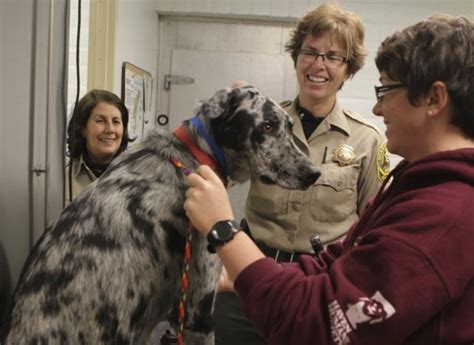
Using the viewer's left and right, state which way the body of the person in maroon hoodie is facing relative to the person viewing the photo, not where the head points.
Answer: facing to the left of the viewer

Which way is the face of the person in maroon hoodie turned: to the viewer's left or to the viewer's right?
to the viewer's left

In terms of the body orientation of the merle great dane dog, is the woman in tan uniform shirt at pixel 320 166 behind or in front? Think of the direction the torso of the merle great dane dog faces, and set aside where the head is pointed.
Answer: in front

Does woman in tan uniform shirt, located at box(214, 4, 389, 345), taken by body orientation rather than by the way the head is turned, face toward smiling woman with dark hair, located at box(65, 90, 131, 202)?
no

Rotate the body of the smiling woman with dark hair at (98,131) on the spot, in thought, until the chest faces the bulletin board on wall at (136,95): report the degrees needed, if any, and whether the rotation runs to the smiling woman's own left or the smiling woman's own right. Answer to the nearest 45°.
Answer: approximately 135° to the smiling woman's own left

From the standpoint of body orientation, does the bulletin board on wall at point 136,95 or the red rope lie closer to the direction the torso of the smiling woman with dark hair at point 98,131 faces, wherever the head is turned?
the red rope

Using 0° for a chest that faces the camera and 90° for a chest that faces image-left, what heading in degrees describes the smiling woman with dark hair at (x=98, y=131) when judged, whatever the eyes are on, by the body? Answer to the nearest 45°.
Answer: approximately 315°

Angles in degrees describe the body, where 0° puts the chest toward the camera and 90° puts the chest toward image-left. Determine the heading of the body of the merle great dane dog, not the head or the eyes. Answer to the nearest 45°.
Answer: approximately 270°

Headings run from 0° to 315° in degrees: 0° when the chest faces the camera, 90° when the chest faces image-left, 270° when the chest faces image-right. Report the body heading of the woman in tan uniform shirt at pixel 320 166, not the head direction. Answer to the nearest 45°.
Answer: approximately 45°

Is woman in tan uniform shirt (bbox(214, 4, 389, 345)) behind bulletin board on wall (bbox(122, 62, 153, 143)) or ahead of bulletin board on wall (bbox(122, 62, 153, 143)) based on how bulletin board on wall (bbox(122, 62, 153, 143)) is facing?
ahead

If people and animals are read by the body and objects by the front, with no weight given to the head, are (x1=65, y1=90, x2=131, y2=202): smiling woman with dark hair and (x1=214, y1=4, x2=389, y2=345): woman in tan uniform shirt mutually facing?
no

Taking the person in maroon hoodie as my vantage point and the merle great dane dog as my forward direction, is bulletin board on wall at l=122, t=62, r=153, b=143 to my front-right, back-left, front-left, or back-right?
front-right

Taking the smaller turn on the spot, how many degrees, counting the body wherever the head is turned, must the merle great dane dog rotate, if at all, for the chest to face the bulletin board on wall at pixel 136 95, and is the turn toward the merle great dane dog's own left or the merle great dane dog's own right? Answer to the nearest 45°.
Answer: approximately 90° to the merle great dane dog's own left

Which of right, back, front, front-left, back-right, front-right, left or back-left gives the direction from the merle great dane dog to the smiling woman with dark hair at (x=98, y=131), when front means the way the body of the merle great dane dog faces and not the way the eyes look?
left

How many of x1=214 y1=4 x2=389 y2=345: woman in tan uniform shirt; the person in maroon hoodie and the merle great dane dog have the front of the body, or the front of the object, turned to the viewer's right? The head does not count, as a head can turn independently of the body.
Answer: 1

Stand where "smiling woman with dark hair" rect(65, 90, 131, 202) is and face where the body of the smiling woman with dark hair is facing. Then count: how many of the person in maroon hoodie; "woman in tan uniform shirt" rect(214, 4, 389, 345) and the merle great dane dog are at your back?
0
